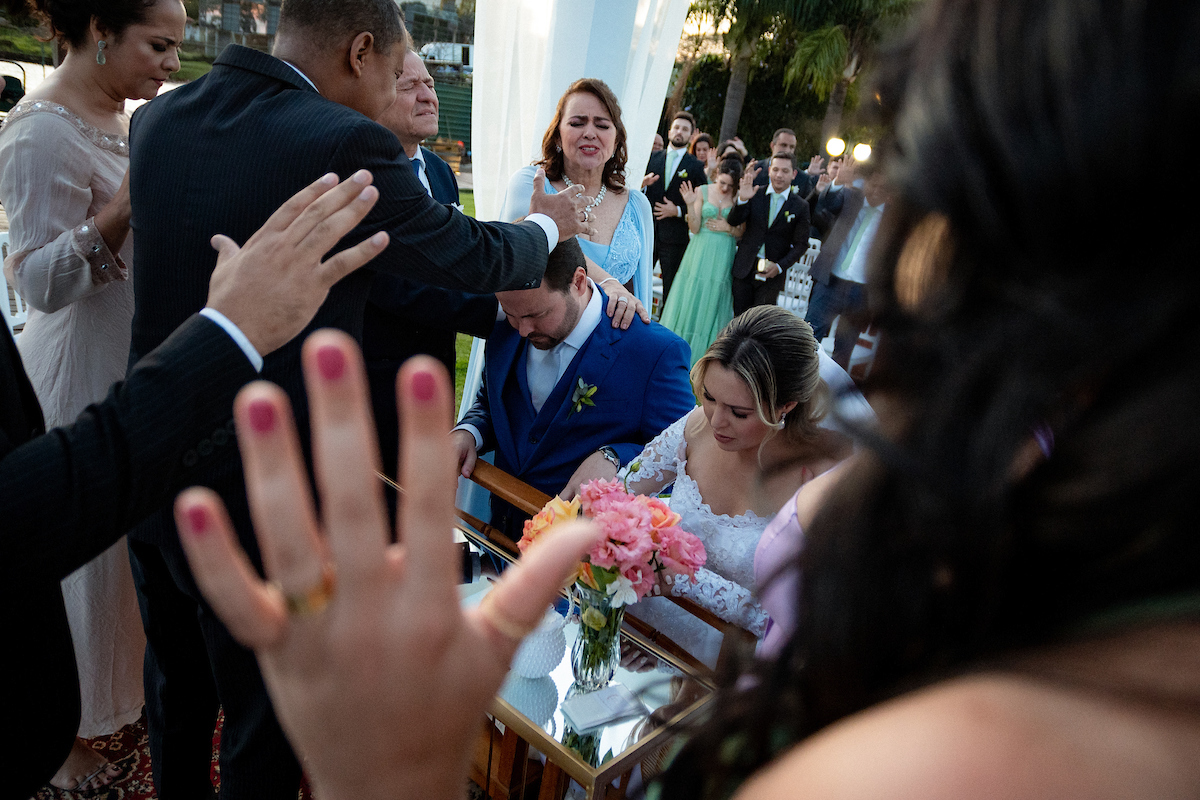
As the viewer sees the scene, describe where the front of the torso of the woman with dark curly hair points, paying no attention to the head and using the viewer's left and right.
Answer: facing away from the viewer and to the left of the viewer

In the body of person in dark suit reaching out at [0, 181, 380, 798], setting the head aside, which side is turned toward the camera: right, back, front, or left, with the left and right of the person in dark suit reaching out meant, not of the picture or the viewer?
right

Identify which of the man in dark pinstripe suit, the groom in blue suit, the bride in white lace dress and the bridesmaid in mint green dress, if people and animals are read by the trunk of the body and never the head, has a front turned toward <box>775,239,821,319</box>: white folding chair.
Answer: the man in dark pinstripe suit

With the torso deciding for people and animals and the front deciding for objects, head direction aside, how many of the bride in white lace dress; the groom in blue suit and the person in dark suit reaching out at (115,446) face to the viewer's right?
1

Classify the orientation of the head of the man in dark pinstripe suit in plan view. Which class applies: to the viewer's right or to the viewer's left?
to the viewer's right

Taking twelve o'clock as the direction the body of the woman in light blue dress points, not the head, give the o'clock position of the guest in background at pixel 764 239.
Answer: The guest in background is roughly at 7 o'clock from the woman in light blue dress.

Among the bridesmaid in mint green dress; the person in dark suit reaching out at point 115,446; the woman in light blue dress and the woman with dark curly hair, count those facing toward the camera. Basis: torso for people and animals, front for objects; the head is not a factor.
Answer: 2

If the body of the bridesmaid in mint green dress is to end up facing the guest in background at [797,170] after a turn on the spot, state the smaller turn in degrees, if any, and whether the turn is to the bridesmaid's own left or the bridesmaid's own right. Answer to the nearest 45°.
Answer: approximately 135° to the bridesmaid's own left

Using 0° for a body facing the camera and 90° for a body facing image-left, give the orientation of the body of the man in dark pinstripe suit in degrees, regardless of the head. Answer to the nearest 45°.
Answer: approximately 225°

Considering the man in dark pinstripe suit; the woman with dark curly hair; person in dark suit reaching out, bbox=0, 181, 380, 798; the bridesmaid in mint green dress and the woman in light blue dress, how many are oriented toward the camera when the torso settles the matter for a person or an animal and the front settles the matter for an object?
2

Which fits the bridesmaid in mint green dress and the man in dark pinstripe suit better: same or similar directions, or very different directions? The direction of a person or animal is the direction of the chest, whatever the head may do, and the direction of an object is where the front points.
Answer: very different directions
